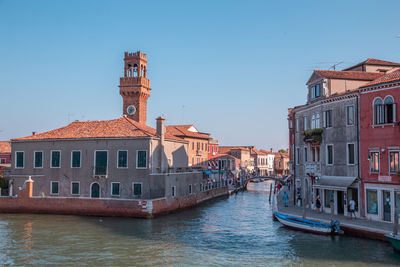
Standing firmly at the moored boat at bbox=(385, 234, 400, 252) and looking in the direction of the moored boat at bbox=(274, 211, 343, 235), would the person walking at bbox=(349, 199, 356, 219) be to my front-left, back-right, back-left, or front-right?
front-right

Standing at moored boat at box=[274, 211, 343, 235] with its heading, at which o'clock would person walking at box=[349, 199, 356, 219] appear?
The person walking is roughly at 4 o'clock from the moored boat.

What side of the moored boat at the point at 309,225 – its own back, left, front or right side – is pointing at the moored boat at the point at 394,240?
back

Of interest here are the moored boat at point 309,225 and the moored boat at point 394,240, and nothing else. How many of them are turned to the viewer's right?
0

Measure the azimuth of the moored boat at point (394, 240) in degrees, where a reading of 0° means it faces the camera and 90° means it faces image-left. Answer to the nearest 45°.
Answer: approximately 90°

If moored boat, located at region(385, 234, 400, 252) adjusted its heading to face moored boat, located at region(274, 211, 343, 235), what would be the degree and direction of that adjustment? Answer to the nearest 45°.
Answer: approximately 45° to its right

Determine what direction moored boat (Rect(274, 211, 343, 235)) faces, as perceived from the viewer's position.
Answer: facing away from the viewer and to the left of the viewer

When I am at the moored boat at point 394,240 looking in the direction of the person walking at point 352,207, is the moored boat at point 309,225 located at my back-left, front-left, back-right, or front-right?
front-left
